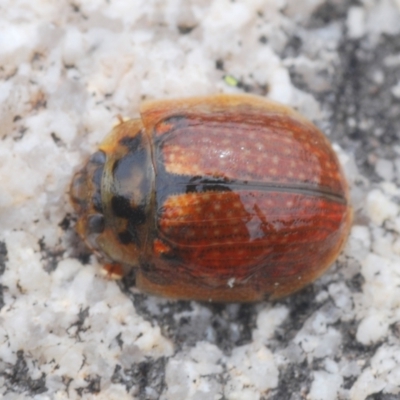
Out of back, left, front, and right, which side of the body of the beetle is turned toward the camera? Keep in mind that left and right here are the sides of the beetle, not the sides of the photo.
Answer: left
